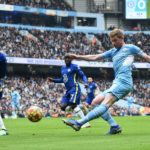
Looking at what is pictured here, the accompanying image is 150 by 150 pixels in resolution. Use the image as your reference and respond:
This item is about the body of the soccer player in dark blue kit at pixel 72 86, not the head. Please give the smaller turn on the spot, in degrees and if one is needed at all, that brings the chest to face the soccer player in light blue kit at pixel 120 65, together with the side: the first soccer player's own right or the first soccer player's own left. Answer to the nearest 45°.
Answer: approximately 45° to the first soccer player's own left

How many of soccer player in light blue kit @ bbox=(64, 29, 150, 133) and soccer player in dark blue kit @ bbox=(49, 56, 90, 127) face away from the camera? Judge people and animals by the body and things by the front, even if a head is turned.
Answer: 0

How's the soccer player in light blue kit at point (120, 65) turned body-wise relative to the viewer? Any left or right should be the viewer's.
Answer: facing the viewer and to the left of the viewer

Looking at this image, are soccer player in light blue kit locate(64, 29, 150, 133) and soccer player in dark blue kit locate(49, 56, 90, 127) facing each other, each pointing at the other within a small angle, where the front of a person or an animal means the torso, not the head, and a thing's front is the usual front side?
no

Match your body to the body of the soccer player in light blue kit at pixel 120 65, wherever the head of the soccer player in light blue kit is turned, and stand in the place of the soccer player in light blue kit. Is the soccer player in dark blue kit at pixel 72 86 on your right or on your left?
on your right
